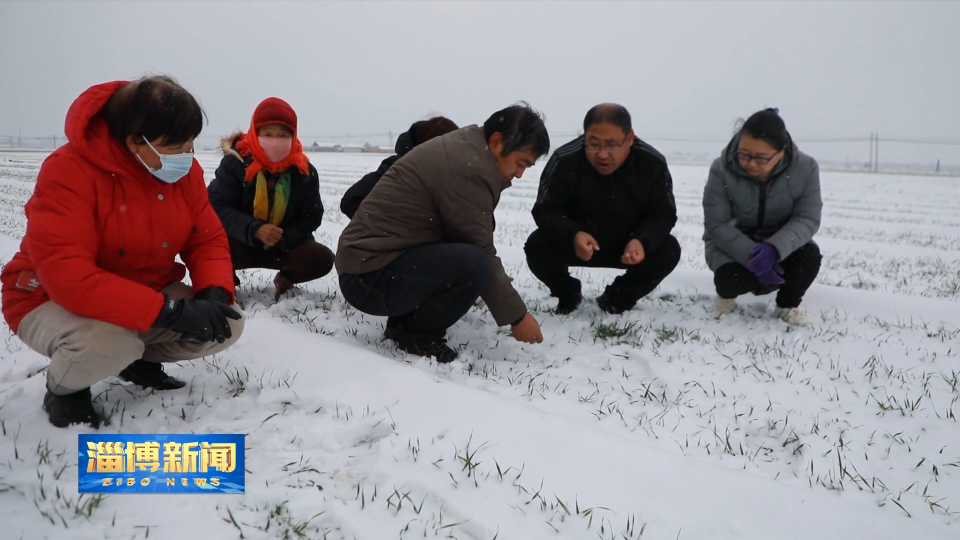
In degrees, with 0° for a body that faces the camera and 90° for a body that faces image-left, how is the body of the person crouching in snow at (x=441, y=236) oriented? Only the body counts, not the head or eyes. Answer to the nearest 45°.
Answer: approximately 270°

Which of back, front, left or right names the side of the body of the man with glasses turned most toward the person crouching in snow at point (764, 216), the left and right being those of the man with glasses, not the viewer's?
left

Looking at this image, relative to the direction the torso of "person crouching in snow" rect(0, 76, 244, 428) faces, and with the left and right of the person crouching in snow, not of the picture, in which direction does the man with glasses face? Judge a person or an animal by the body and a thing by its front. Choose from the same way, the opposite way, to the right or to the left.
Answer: to the right

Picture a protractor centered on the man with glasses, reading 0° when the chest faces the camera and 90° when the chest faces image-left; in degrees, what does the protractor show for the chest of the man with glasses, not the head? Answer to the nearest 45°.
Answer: approximately 0°

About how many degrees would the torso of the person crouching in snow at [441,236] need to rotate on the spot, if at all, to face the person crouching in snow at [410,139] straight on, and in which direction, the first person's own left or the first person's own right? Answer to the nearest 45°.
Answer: approximately 90° to the first person's own left

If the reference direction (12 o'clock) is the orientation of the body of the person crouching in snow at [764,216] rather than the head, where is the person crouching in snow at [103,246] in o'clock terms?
the person crouching in snow at [103,246] is roughly at 1 o'clock from the person crouching in snow at [764,216].

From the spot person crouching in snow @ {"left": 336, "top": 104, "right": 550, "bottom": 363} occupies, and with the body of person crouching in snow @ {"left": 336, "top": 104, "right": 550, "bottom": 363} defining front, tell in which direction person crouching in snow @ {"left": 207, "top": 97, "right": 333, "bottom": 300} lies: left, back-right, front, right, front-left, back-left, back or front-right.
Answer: back-left

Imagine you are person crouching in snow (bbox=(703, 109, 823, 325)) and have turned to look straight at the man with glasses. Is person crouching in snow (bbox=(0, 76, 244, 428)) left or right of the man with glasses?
left

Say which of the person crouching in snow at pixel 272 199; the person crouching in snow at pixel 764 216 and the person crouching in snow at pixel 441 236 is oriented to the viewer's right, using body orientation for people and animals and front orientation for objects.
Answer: the person crouching in snow at pixel 441 236

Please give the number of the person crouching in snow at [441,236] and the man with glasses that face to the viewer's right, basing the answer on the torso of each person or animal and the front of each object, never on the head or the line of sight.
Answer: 1

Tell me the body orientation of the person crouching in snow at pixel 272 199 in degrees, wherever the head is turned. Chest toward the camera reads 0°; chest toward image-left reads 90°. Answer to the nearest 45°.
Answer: approximately 0°
